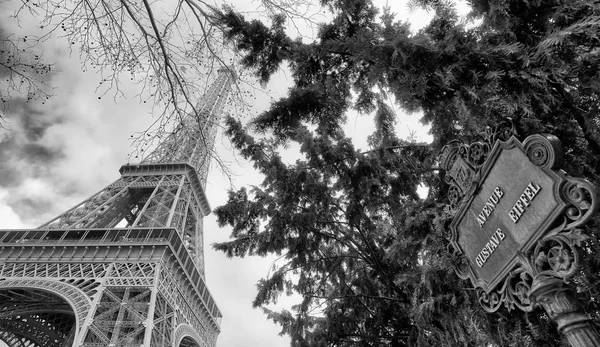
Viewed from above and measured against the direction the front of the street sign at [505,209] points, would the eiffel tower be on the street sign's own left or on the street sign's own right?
on the street sign's own right

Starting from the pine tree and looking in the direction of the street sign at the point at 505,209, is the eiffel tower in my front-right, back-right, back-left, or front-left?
back-right

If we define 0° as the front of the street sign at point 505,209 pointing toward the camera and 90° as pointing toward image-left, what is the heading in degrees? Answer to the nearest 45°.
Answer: approximately 45°
